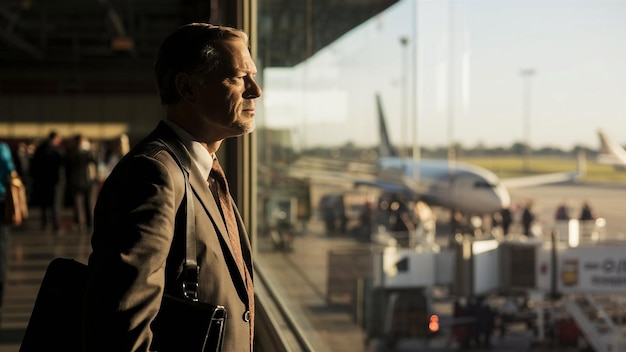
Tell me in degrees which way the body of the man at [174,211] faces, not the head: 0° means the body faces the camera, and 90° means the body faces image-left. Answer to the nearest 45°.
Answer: approximately 270°

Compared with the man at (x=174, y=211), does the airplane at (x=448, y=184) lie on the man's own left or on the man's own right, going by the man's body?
on the man's own left

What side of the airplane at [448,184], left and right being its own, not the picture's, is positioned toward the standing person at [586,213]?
front

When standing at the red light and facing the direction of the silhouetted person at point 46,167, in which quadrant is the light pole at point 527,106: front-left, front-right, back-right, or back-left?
back-right

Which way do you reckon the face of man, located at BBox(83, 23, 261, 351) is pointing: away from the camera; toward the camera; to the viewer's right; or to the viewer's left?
to the viewer's right

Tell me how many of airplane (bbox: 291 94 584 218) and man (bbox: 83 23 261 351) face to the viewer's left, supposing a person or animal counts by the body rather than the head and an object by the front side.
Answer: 0

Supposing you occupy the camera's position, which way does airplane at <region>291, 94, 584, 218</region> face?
facing the viewer and to the right of the viewer

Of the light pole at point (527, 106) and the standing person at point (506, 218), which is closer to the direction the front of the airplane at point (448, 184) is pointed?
the standing person

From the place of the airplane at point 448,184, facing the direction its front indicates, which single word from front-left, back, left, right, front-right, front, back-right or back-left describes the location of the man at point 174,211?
front-right

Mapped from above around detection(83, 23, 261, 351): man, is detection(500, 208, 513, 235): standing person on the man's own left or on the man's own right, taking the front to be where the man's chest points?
on the man's own left

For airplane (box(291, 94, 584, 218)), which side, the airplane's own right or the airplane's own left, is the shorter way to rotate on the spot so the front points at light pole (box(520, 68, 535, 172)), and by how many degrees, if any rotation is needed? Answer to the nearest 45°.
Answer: approximately 90° to the airplane's own left

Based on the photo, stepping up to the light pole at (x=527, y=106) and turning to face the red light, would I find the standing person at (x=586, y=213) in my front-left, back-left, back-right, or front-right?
front-left

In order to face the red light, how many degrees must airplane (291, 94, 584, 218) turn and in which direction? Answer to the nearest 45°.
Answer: approximately 45° to its right
